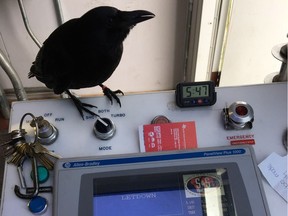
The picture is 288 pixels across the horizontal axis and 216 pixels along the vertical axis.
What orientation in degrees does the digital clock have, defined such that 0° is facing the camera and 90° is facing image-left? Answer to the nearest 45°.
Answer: approximately 0°

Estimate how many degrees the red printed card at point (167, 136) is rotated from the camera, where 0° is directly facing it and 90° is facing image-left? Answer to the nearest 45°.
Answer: approximately 0°

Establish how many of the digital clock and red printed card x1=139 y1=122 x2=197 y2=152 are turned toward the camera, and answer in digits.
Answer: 2
